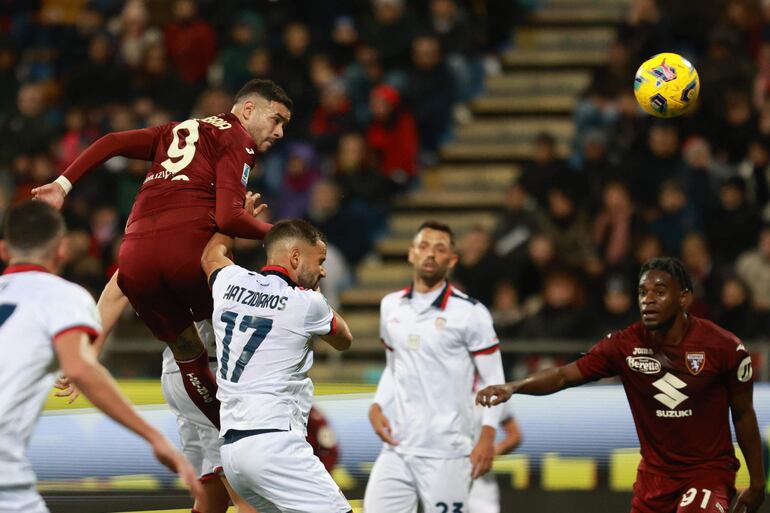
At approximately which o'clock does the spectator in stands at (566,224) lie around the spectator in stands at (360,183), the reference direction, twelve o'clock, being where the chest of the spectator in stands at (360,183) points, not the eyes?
the spectator in stands at (566,224) is roughly at 10 o'clock from the spectator in stands at (360,183).

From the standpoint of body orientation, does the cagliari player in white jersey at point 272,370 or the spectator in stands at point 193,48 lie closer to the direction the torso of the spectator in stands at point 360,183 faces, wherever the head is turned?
the cagliari player in white jersey

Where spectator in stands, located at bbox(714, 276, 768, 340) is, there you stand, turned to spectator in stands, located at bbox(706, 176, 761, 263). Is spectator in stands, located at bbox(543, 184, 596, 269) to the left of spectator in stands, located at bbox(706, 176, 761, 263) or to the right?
left

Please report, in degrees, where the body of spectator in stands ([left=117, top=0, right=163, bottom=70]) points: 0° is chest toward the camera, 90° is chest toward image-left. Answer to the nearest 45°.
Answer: approximately 0°

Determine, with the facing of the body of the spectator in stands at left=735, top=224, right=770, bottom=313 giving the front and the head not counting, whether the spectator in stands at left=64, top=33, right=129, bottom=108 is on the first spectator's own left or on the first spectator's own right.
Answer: on the first spectator's own right
